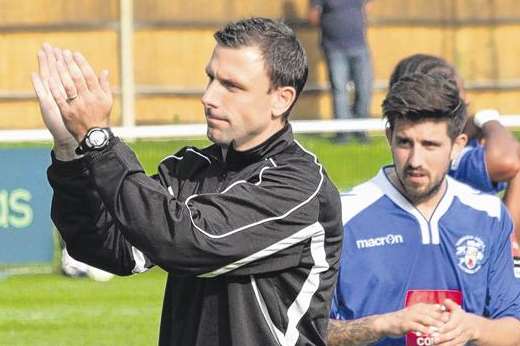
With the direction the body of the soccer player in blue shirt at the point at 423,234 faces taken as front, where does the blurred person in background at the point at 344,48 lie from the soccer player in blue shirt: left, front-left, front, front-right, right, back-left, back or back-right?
back

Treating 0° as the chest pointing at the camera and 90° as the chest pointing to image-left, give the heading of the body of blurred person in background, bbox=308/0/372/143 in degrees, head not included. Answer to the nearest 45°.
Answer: approximately 0°

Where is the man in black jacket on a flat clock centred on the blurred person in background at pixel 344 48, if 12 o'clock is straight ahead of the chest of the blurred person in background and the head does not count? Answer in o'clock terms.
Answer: The man in black jacket is roughly at 12 o'clock from the blurred person in background.

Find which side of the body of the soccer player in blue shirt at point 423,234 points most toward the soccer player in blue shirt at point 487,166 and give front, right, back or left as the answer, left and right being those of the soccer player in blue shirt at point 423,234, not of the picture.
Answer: back

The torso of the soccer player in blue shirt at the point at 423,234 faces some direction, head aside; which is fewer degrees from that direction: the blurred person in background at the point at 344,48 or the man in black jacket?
the man in black jacket

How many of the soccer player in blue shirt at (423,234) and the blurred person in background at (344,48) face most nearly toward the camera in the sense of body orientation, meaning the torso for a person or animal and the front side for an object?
2

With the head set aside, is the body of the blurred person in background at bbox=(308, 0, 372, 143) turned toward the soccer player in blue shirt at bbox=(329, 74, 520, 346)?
yes
